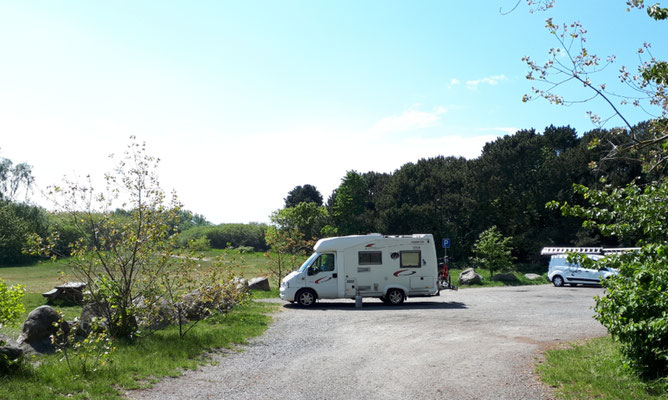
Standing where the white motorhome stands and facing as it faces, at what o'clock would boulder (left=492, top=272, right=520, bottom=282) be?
The boulder is roughly at 4 o'clock from the white motorhome.

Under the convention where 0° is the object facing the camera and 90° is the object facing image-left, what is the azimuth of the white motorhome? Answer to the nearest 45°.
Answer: approximately 90°

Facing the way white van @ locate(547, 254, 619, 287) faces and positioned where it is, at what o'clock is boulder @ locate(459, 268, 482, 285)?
The boulder is roughly at 6 o'clock from the white van.

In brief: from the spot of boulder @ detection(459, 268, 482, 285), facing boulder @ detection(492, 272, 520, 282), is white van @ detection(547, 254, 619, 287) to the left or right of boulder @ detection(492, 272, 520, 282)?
right

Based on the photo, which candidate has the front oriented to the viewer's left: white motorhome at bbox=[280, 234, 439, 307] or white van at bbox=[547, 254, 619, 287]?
the white motorhome

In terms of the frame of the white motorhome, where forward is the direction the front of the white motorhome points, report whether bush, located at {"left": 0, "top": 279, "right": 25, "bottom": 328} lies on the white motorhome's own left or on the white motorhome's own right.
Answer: on the white motorhome's own left

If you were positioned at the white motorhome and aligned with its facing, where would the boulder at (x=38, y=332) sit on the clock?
The boulder is roughly at 10 o'clock from the white motorhome.

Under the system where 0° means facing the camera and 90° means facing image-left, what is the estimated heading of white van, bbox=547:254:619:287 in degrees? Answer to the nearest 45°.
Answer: approximately 270°

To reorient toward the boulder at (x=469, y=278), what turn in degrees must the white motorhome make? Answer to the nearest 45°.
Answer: approximately 135° to its right

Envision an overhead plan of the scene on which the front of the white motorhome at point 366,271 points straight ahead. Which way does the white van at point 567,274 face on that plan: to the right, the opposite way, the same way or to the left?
the opposite way

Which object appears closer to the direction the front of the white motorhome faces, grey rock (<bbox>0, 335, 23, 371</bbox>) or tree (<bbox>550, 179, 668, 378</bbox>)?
the grey rock
